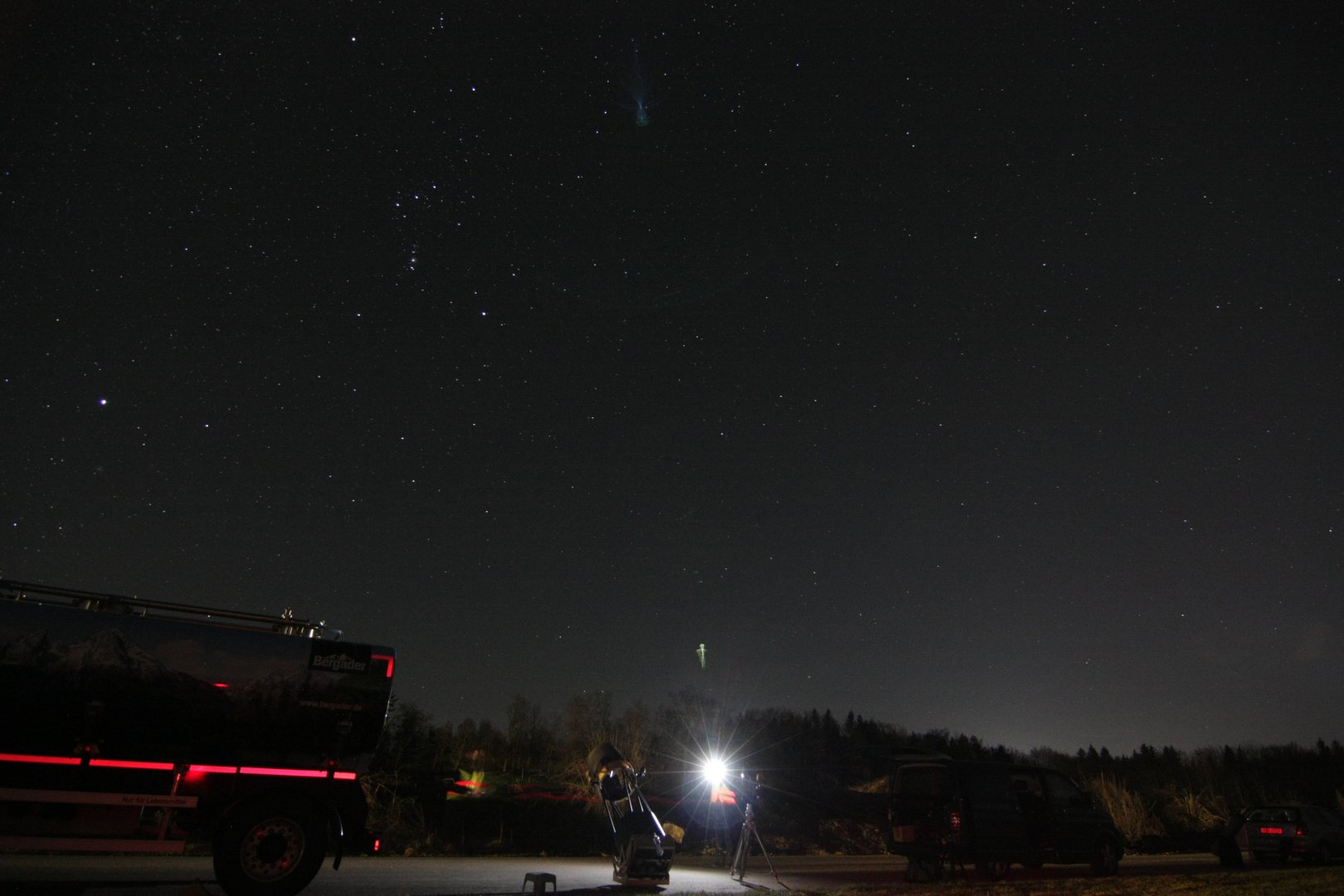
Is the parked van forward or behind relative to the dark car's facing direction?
behind

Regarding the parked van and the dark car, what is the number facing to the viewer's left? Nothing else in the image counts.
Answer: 0

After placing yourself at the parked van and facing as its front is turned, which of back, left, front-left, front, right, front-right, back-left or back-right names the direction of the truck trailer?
back

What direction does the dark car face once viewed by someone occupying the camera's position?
facing away from the viewer and to the right of the viewer

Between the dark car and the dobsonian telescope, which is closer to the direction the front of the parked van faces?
the dark car

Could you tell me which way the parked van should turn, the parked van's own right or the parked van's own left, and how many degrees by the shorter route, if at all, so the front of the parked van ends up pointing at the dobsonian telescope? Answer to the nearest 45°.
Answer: approximately 180°

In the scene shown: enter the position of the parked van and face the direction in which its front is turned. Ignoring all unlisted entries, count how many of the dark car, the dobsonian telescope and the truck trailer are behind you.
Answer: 2
